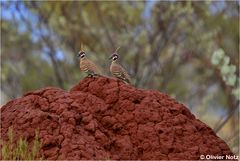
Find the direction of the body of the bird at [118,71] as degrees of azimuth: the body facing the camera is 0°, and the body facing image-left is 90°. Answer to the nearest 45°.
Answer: approximately 90°
